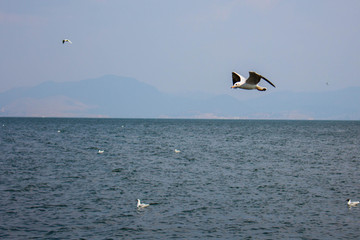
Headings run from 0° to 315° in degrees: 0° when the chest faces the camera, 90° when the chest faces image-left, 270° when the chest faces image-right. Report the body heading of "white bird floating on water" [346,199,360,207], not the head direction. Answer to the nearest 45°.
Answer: approximately 90°
